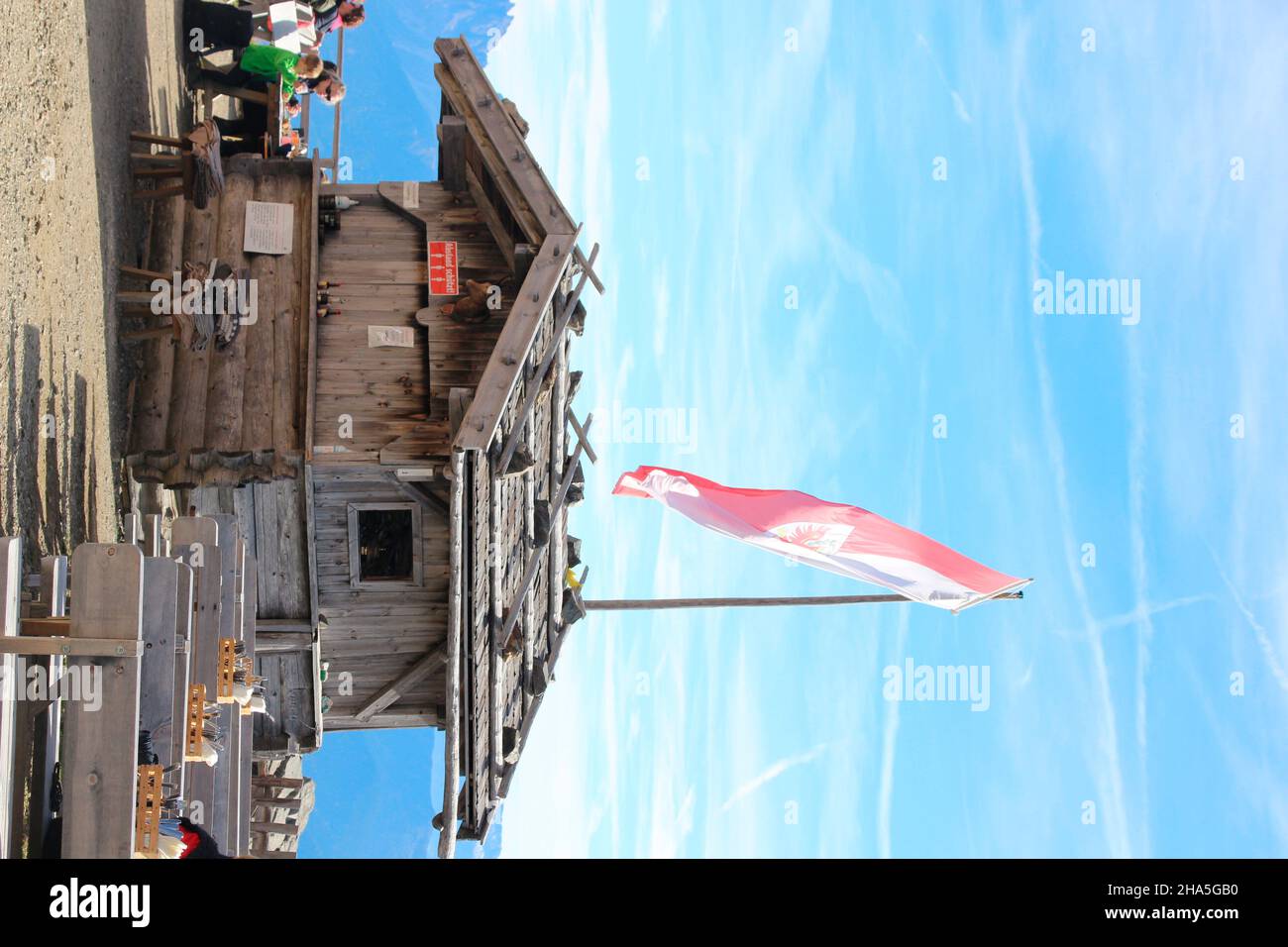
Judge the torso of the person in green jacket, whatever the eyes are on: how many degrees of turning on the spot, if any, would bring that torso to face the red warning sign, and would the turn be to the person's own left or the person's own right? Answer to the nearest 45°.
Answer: approximately 45° to the person's own right
